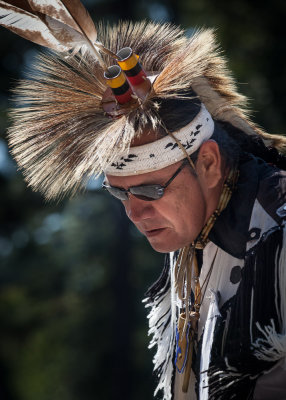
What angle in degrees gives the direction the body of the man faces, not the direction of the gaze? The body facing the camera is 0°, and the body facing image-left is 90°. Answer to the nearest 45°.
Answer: approximately 45°

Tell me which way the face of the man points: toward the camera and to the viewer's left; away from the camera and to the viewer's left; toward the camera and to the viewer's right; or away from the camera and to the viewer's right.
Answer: toward the camera and to the viewer's left
